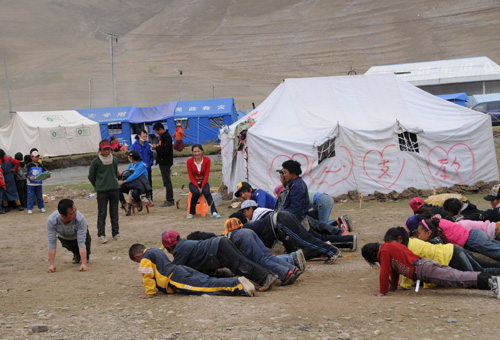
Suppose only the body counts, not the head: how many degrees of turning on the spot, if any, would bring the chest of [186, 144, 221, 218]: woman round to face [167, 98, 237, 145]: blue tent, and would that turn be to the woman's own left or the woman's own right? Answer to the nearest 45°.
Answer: approximately 180°

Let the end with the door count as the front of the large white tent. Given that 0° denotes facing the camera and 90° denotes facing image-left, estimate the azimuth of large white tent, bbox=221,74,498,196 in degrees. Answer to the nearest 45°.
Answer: approximately 90°

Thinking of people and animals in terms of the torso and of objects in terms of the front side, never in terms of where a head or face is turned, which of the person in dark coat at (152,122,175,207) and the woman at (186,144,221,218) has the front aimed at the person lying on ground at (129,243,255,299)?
the woman

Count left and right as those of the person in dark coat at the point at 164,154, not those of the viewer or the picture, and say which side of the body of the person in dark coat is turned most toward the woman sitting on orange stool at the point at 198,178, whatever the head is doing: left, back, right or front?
left

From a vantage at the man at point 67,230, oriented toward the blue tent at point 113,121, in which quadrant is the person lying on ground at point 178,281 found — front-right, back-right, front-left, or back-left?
back-right

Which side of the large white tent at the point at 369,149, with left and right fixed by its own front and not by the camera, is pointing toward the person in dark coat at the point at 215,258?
left

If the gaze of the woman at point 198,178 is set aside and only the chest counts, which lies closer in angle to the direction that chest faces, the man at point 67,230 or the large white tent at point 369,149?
the man

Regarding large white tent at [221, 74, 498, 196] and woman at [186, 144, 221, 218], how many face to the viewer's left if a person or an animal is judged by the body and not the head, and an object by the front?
1
